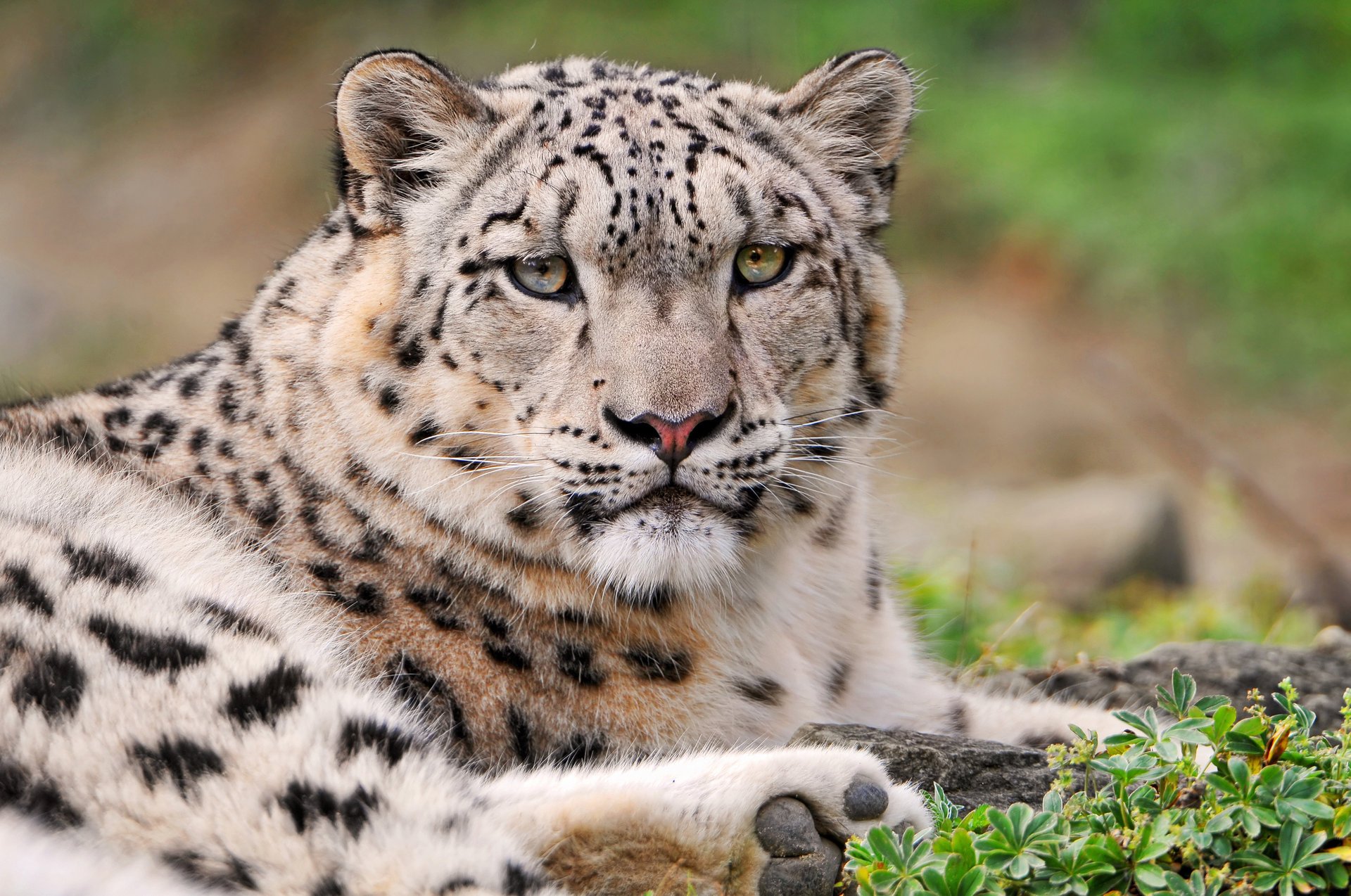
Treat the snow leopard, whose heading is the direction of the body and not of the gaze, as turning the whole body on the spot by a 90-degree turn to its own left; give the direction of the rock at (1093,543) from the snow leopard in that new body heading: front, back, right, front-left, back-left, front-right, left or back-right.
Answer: front
